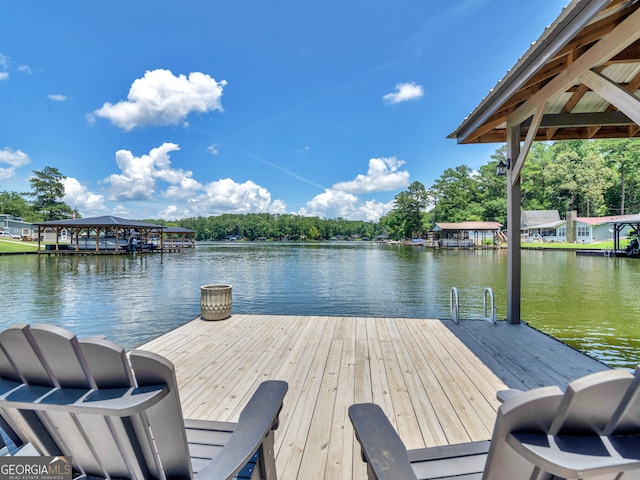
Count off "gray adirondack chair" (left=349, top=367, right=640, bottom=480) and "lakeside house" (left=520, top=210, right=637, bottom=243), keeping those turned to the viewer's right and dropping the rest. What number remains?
0

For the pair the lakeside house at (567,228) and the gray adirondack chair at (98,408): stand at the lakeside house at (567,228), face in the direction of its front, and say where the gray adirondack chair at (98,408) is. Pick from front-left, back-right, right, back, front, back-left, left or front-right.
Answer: front-left

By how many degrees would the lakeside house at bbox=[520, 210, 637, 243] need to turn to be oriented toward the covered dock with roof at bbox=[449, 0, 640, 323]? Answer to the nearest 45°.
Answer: approximately 45° to its left

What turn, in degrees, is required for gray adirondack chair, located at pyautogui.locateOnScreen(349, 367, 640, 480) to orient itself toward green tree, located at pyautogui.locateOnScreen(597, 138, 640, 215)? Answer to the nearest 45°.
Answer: approximately 45° to its right

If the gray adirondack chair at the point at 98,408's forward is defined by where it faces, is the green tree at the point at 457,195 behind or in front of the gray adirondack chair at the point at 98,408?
in front

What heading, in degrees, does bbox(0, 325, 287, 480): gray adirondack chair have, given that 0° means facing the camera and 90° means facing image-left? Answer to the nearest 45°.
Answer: approximately 225°

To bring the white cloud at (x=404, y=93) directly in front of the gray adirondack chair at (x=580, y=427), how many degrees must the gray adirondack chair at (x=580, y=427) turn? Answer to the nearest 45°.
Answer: approximately 45° to its right

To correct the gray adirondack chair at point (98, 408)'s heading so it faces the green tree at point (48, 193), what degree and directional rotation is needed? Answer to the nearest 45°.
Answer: approximately 45° to its left

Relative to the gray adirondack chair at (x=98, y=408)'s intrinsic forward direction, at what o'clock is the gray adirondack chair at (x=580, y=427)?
the gray adirondack chair at (x=580, y=427) is roughly at 3 o'clock from the gray adirondack chair at (x=98, y=408).
